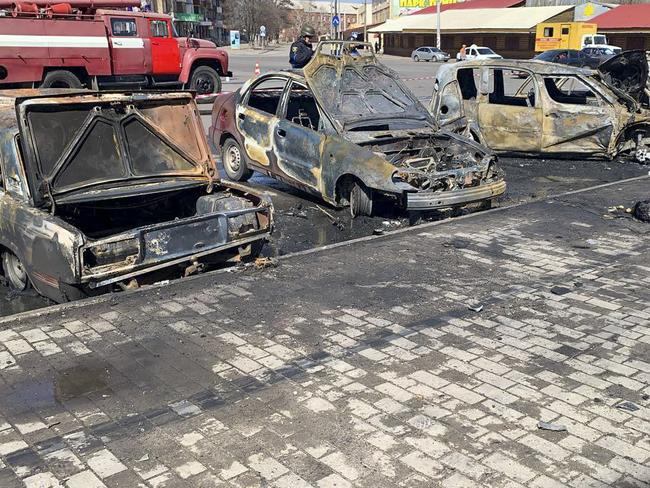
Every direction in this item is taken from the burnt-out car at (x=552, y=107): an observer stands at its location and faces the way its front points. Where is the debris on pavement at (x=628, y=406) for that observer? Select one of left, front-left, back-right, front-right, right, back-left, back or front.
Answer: right

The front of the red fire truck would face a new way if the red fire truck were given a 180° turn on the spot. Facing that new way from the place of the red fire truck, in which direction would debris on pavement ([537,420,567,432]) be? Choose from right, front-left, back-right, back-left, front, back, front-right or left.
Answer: left

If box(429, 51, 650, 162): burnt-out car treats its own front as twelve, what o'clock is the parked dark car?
The parked dark car is roughly at 9 o'clock from the burnt-out car.

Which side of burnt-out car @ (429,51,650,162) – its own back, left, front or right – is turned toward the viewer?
right

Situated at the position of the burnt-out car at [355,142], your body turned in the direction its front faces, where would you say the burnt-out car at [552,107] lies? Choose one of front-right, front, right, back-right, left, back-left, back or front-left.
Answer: left

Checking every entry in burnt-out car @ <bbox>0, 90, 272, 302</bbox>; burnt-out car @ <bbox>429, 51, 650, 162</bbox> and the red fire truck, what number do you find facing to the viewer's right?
2

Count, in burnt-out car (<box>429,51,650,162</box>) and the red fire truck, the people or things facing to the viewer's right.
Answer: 2

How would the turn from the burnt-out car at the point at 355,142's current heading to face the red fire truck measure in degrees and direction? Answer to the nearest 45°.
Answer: approximately 180°

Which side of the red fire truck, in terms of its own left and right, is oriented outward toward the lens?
right

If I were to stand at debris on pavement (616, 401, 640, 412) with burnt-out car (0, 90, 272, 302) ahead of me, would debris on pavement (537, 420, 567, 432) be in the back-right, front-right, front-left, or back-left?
front-left

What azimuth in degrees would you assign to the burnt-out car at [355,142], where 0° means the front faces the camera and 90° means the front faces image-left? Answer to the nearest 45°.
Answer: approximately 315°

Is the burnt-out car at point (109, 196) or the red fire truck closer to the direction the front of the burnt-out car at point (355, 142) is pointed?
the burnt-out car

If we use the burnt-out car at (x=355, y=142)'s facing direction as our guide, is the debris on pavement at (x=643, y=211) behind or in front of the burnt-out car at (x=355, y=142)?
in front

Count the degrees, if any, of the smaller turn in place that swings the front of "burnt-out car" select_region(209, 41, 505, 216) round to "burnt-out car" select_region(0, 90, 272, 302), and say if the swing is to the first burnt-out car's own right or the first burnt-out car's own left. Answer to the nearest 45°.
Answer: approximately 90° to the first burnt-out car's own right

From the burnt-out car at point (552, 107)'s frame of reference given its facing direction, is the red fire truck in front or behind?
behind

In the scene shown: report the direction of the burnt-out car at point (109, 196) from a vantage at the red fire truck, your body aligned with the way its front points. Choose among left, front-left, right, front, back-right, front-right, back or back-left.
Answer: right

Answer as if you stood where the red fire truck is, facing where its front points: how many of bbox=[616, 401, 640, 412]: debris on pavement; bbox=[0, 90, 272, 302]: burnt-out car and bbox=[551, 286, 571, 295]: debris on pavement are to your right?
3

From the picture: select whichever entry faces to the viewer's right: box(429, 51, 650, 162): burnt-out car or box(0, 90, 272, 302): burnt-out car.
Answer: box(429, 51, 650, 162): burnt-out car
